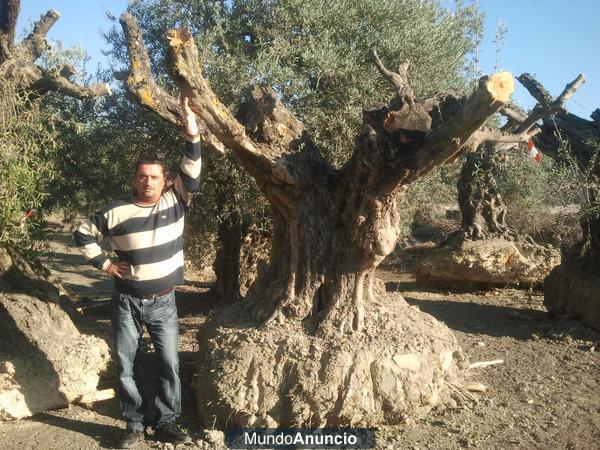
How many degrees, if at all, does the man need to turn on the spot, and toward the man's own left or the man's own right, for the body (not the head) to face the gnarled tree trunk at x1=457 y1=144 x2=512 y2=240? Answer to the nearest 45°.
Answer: approximately 135° to the man's own left

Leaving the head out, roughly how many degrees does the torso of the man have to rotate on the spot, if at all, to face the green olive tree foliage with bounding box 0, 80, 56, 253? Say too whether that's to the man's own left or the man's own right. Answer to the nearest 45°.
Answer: approximately 135° to the man's own right

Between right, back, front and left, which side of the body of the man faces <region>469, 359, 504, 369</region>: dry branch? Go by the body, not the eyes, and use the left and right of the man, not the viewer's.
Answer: left

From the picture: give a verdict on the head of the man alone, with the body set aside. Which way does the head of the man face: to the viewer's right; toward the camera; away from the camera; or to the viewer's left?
toward the camera

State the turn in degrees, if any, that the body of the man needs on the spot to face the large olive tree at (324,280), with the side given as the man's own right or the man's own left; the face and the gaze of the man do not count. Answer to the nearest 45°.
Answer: approximately 90° to the man's own left

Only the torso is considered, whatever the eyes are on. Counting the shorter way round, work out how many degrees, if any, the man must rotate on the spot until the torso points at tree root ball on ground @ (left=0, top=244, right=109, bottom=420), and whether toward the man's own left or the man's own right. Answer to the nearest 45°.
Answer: approximately 135° to the man's own right

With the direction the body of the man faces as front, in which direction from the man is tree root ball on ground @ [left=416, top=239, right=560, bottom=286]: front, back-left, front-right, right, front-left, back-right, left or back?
back-left

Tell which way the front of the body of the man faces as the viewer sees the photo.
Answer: toward the camera

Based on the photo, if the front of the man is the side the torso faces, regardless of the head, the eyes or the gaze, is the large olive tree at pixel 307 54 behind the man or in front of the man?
behind

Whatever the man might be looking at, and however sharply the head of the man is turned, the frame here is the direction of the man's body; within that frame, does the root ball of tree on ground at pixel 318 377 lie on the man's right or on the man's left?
on the man's left

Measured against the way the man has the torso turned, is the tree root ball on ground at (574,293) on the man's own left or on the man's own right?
on the man's own left
